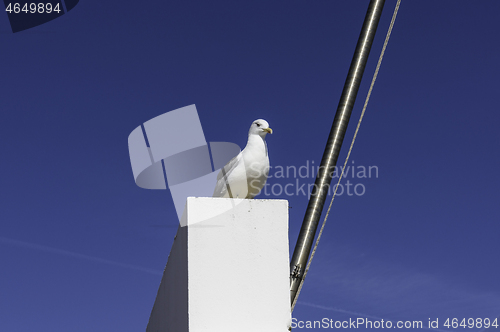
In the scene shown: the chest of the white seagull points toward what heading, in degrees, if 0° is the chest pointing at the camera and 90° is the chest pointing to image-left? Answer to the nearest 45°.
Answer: approximately 315°
